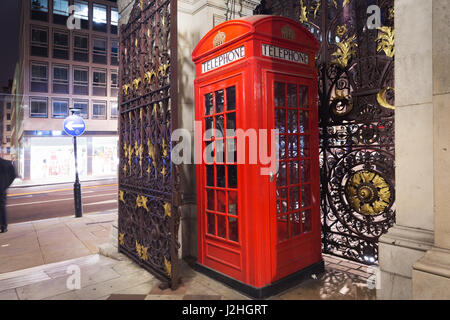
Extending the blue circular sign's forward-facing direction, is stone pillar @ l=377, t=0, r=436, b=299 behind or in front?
in front

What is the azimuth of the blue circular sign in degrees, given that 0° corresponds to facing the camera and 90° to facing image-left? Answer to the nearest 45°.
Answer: approximately 0°

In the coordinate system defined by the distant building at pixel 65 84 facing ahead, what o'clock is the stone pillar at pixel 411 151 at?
The stone pillar is roughly at 12 o'clock from the distant building.

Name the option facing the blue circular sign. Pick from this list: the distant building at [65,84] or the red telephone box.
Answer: the distant building

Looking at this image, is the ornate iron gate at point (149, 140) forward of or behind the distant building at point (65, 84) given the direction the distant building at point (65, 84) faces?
forward
